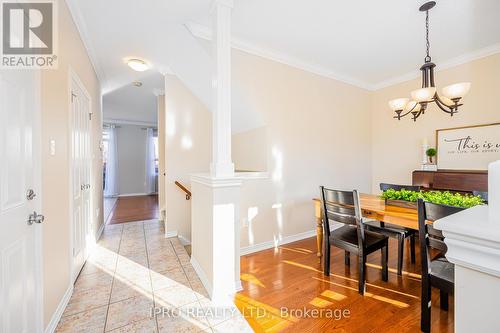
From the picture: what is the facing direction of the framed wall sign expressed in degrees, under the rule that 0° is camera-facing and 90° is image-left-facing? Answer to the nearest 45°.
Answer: approximately 45°

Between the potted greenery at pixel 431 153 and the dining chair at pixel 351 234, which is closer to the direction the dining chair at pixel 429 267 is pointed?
the potted greenery

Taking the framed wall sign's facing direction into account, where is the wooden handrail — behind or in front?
in front

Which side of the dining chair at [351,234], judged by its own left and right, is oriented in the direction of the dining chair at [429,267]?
right

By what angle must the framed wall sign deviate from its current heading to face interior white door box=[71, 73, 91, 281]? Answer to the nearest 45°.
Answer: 0° — it already faces it

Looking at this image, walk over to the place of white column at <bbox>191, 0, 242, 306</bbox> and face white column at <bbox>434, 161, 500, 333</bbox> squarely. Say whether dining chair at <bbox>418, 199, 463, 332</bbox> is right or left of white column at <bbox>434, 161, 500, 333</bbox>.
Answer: left

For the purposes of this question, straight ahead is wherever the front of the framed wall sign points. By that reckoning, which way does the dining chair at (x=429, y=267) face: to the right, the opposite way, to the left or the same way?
the opposite way

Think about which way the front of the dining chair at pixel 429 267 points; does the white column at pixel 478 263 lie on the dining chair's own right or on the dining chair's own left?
on the dining chair's own right

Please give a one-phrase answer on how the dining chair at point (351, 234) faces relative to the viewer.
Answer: facing away from the viewer and to the right of the viewer

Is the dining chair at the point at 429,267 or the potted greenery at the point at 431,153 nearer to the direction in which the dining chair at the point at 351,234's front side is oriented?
the potted greenery

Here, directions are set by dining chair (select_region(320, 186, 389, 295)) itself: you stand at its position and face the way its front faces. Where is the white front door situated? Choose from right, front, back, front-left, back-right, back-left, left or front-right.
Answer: back

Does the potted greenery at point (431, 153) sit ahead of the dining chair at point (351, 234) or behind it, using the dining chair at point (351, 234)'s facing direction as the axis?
ahead
